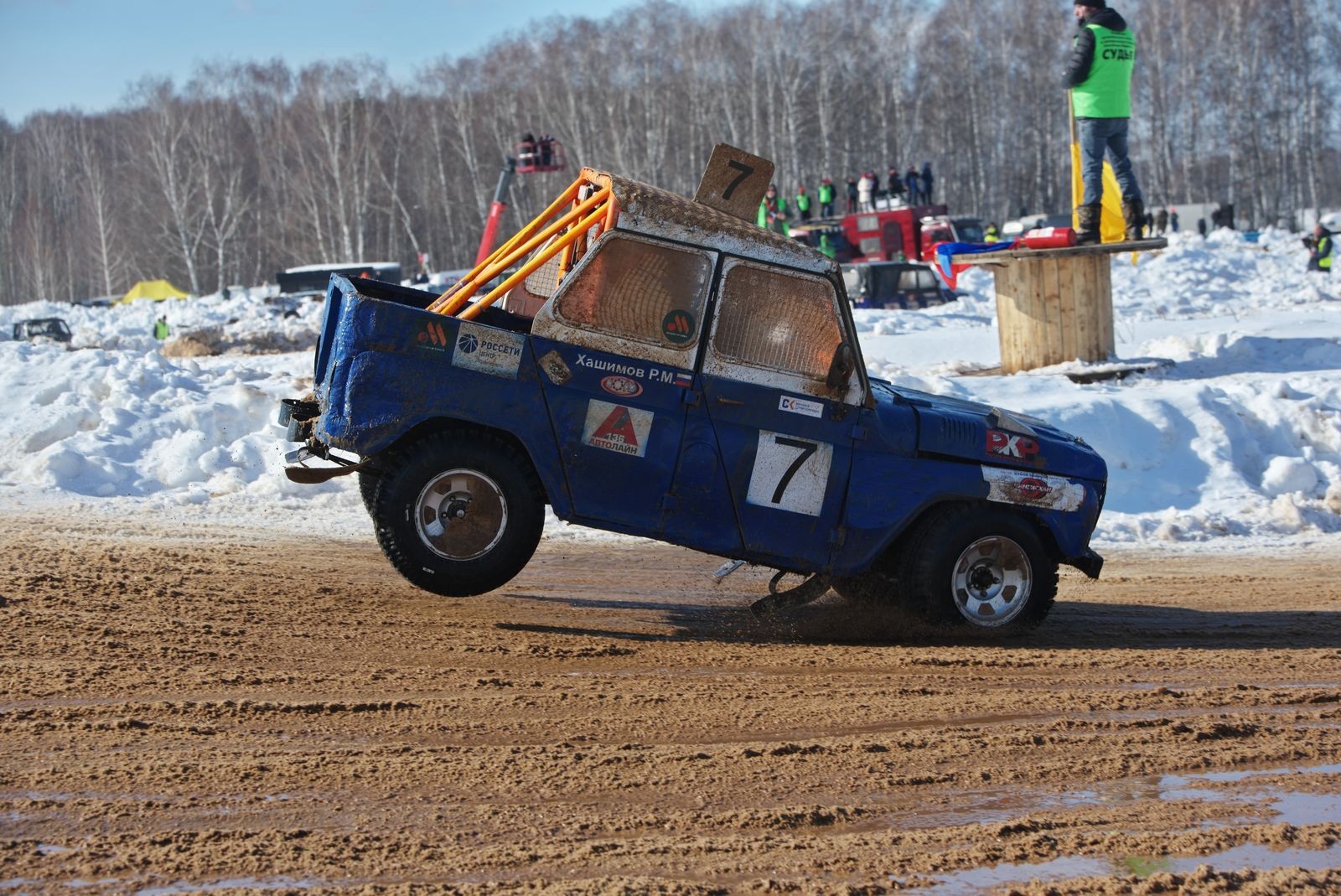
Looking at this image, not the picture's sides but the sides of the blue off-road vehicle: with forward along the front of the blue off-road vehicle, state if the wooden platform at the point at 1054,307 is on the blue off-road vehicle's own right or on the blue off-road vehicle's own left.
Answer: on the blue off-road vehicle's own left

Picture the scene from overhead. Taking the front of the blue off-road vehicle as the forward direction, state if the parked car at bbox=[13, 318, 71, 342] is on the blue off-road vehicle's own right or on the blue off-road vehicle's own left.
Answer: on the blue off-road vehicle's own left

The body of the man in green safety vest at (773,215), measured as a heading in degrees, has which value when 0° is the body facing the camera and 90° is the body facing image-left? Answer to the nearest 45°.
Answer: approximately 0°

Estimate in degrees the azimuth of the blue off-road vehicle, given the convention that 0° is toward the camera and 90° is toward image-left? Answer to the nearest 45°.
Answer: approximately 270°

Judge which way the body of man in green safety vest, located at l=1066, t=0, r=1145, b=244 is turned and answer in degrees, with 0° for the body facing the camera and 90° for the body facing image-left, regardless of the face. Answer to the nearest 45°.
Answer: approximately 135°

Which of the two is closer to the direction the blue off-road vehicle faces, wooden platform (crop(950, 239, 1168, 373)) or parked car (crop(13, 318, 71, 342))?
the wooden platform

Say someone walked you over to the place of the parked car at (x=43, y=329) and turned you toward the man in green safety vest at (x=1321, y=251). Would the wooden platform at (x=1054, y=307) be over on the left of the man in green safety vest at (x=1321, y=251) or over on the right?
right

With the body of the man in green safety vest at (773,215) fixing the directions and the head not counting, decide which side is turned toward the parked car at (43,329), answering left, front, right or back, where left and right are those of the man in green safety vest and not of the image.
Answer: right
